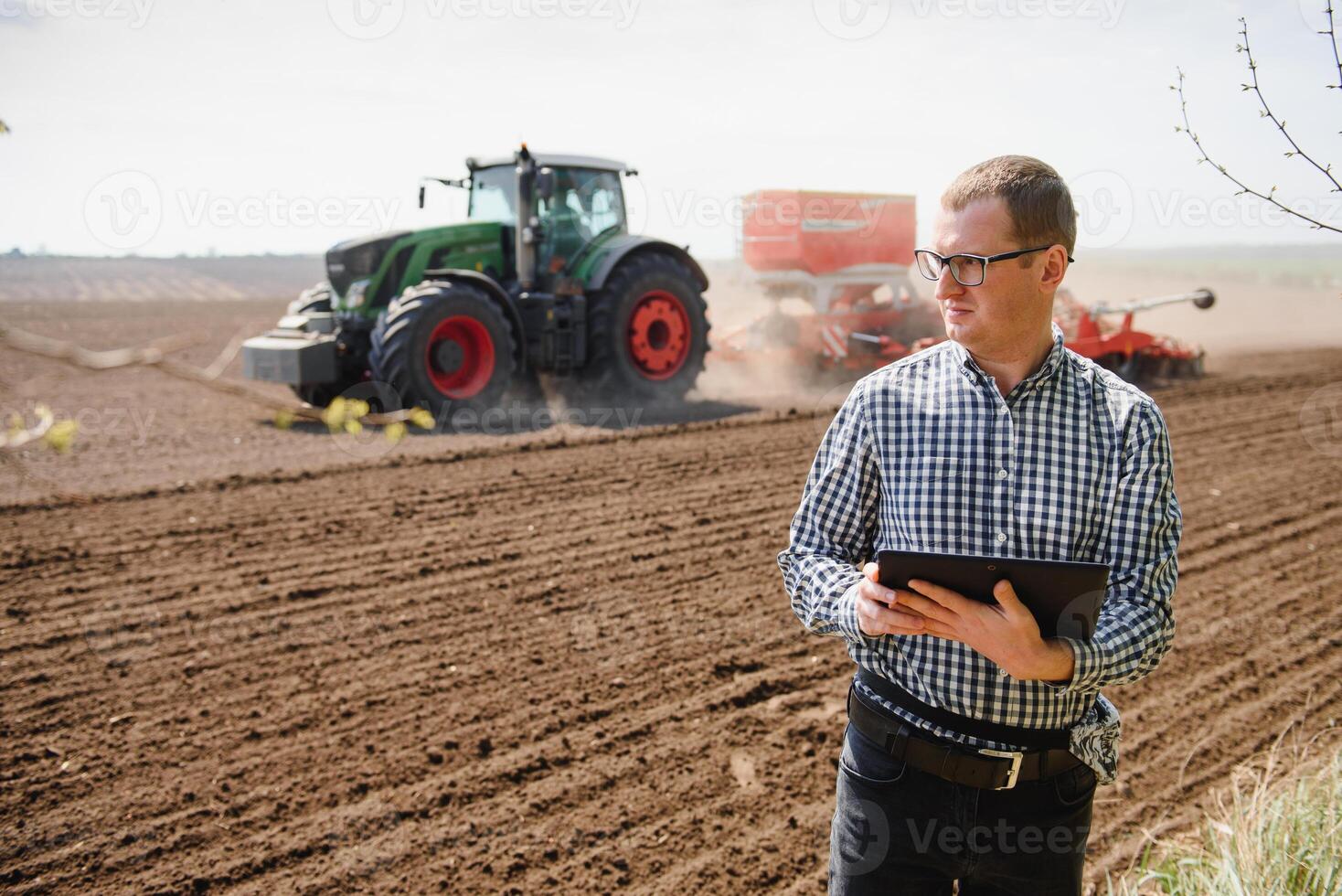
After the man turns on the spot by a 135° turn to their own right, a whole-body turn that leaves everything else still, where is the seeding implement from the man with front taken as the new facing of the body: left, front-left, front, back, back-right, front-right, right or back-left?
front-right

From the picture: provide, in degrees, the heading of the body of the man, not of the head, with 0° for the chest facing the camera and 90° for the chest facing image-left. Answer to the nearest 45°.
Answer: approximately 0°

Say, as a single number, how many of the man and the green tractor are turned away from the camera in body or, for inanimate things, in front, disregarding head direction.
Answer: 0

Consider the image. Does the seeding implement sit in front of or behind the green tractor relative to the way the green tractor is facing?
behind

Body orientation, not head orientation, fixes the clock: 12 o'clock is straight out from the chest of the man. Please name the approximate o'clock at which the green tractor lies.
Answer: The green tractor is roughly at 5 o'clock from the man.

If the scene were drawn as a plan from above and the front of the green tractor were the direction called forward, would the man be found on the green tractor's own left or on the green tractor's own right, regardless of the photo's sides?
on the green tractor's own left
